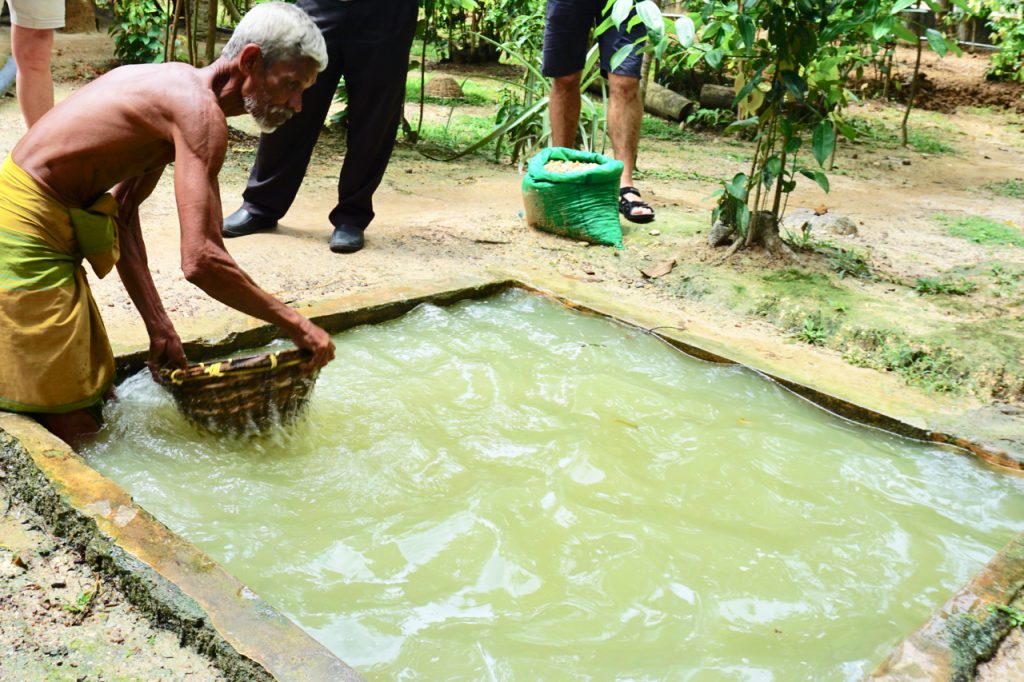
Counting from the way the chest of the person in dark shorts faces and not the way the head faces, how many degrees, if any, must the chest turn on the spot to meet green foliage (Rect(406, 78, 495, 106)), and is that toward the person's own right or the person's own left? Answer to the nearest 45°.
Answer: approximately 180°

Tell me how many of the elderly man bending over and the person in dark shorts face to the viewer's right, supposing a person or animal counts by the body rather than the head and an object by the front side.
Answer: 1

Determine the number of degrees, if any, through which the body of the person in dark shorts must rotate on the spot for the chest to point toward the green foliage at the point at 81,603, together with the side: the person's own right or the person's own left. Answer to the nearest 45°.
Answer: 0° — they already face it

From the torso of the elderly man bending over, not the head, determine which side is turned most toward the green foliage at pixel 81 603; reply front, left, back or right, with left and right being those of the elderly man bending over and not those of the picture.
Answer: right

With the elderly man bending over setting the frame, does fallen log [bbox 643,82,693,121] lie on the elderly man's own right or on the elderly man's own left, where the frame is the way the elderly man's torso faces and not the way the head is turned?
on the elderly man's own left

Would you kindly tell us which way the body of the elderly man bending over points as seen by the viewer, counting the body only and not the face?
to the viewer's right

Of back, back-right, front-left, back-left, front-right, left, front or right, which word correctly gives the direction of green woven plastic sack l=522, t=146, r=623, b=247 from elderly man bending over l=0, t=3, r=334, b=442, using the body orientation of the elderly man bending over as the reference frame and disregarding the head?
front-left

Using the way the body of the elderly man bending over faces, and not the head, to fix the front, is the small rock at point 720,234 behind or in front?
in front

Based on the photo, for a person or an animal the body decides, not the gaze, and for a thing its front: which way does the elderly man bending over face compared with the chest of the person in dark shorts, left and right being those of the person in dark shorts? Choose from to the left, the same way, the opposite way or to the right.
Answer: to the left

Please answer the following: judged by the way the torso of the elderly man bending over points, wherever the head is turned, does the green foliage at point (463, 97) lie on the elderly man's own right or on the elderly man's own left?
on the elderly man's own left

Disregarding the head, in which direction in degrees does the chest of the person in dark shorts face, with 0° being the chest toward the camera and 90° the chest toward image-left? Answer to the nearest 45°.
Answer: approximately 0°

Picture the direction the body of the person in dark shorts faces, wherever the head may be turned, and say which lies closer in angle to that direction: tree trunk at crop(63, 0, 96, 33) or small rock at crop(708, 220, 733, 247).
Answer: the small rock

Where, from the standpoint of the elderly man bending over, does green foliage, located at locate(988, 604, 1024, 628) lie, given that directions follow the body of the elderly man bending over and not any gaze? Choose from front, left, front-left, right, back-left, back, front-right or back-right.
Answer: front-right
